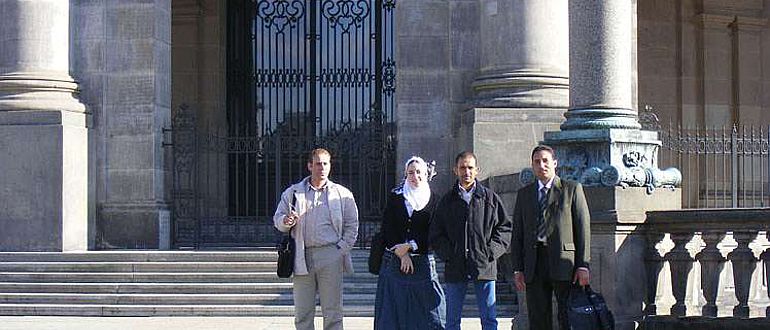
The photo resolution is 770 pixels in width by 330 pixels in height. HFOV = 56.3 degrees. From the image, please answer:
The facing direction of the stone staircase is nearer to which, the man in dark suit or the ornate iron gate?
the man in dark suit

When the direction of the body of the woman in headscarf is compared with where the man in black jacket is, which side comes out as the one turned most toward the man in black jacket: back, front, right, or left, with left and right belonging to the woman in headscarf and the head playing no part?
left

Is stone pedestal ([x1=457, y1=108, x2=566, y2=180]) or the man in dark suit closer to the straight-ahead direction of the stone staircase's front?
the man in dark suit

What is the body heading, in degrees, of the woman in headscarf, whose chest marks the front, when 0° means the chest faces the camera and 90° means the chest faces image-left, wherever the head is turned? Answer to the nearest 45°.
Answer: approximately 0°
